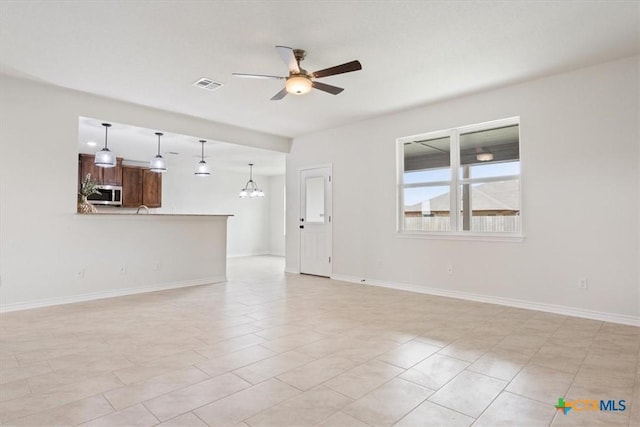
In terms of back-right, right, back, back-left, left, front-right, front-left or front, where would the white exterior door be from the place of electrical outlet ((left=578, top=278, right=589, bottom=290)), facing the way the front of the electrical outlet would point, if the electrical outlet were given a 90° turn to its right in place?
front

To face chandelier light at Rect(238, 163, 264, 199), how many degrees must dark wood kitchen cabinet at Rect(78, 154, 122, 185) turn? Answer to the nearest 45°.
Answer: approximately 90° to its left

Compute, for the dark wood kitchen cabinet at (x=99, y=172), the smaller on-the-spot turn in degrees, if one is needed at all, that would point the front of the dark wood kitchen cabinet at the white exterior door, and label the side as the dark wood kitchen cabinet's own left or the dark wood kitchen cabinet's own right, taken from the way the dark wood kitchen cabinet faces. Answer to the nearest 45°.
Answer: approximately 45° to the dark wood kitchen cabinet's own left

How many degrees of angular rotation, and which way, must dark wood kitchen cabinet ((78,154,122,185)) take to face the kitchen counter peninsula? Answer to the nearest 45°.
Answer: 0° — it already faces it

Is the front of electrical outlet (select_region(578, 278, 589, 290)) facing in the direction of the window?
no

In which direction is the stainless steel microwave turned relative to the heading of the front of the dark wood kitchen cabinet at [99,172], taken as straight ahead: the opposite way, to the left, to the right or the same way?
the same way

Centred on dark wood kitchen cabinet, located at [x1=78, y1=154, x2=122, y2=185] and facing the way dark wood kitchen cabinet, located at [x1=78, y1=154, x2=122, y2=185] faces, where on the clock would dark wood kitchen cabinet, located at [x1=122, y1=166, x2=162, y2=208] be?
dark wood kitchen cabinet, located at [x1=122, y1=166, x2=162, y2=208] is roughly at 8 o'clock from dark wood kitchen cabinet, located at [x1=78, y1=154, x2=122, y2=185].

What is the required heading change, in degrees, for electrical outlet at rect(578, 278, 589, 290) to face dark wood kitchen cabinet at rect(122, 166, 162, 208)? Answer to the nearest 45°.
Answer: approximately 90° to its right

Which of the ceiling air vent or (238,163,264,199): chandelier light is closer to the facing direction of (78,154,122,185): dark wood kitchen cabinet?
the ceiling air vent

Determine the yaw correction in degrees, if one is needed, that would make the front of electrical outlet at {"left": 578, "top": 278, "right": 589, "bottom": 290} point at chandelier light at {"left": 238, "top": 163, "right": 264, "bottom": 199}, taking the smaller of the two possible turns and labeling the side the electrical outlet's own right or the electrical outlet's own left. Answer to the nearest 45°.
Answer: approximately 90° to the electrical outlet's own right

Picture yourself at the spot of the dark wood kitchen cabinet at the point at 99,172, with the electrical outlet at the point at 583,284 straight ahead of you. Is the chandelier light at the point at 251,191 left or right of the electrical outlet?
left

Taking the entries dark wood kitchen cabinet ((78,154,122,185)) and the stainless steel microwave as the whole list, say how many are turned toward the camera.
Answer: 2

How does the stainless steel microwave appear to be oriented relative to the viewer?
toward the camera

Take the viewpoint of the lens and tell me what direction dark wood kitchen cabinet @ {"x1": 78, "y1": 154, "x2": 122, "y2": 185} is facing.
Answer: facing the viewer

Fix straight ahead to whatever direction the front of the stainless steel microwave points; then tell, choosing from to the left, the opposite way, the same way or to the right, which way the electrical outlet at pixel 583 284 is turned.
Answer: to the right

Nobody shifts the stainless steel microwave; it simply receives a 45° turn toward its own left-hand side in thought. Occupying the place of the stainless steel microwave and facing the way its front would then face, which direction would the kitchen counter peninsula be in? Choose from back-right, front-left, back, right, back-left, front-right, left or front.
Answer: front-right

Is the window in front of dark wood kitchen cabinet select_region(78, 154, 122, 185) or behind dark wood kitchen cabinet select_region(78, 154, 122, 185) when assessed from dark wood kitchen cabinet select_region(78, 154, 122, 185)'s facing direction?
in front
